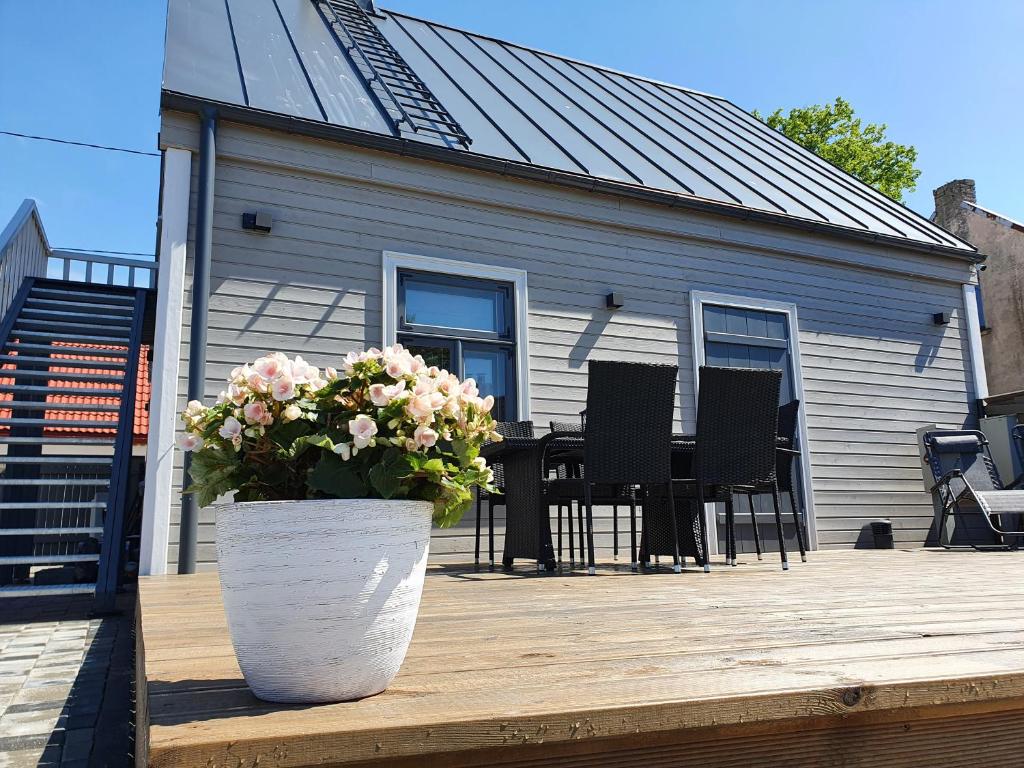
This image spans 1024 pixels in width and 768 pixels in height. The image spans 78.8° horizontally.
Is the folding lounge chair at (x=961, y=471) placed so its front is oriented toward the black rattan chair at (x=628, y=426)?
no

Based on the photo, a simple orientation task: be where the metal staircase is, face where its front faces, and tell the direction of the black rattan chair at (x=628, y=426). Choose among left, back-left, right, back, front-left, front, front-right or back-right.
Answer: front-left

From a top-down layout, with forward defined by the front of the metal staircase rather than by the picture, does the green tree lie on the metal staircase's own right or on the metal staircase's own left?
on the metal staircase's own left

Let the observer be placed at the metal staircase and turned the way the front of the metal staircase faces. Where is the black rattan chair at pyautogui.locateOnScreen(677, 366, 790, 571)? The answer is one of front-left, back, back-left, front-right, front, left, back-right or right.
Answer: front-left

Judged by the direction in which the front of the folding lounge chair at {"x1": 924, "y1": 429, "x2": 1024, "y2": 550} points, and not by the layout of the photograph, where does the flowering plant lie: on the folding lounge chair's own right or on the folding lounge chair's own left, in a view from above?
on the folding lounge chair's own right

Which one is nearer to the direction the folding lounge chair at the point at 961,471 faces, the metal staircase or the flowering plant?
the flowering plant

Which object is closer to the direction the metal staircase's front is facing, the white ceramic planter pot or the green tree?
the white ceramic planter pot

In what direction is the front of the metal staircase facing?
toward the camera

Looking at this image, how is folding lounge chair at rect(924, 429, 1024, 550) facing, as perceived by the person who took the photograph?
facing the viewer and to the right of the viewer

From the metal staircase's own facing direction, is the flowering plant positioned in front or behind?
in front

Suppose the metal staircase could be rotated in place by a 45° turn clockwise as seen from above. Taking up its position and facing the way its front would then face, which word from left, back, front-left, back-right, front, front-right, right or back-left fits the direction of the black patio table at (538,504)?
left

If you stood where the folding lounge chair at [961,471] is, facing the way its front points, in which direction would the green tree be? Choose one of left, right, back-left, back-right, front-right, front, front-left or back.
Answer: back-left
